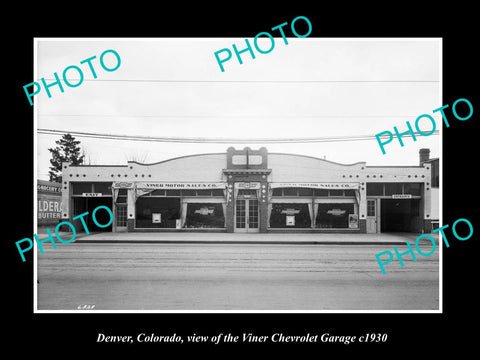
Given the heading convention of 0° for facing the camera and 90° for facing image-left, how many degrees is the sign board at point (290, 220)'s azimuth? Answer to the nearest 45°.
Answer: approximately 0°

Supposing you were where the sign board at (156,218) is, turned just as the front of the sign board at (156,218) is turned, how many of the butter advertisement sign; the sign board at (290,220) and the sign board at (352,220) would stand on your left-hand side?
2

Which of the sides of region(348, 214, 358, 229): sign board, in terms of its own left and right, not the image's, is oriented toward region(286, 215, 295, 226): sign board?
right

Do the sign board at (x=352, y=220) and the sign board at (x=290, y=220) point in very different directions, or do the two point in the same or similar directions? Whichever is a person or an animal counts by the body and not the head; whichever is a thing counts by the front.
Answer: same or similar directions

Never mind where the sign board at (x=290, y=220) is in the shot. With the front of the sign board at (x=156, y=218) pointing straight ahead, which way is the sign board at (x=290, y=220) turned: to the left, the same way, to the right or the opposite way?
the same way

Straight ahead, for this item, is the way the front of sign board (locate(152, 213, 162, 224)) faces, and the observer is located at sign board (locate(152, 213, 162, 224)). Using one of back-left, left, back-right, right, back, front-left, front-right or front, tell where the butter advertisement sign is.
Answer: back-right

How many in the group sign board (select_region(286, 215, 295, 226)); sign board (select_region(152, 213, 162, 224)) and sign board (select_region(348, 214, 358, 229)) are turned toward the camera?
3

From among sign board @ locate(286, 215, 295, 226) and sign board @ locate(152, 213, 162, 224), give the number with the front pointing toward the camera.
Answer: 2

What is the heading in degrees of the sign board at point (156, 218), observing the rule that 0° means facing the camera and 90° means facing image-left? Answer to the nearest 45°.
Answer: approximately 0°

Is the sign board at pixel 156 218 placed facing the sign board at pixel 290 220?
no

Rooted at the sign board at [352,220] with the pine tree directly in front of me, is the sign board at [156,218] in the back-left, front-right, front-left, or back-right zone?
front-left

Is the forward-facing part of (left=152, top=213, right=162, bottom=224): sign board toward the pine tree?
no

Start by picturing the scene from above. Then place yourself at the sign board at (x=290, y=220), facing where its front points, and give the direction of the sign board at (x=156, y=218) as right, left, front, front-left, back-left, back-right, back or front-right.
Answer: right

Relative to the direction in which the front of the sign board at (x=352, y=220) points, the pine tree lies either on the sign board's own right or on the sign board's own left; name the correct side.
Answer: on the sign board's own right

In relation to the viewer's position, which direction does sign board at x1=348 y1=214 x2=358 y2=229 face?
facing the viewer
